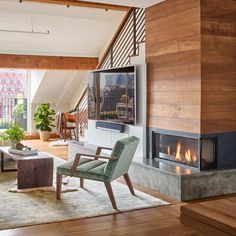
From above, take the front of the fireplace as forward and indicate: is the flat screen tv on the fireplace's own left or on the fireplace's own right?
on the fireplace's own right

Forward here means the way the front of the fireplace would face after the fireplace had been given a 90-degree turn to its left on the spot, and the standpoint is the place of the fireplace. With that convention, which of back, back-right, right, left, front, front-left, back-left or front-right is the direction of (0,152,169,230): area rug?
right

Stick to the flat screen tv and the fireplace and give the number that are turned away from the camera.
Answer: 0

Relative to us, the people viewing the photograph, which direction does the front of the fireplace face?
facing the viewer and to the left of the viewer

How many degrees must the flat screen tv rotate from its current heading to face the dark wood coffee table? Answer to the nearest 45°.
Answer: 0° — it already faces it

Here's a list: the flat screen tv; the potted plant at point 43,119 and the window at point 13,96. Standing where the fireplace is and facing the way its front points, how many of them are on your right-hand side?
3

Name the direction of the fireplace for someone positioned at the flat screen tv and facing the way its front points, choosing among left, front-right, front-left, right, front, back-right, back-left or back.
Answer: left

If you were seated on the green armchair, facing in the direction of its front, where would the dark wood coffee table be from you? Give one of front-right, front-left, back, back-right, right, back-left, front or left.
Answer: front

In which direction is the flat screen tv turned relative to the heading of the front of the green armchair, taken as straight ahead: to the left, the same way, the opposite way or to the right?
to the left

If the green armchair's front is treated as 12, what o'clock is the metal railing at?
The metal railing is roughly at 2 o'clock from the green armchair.
